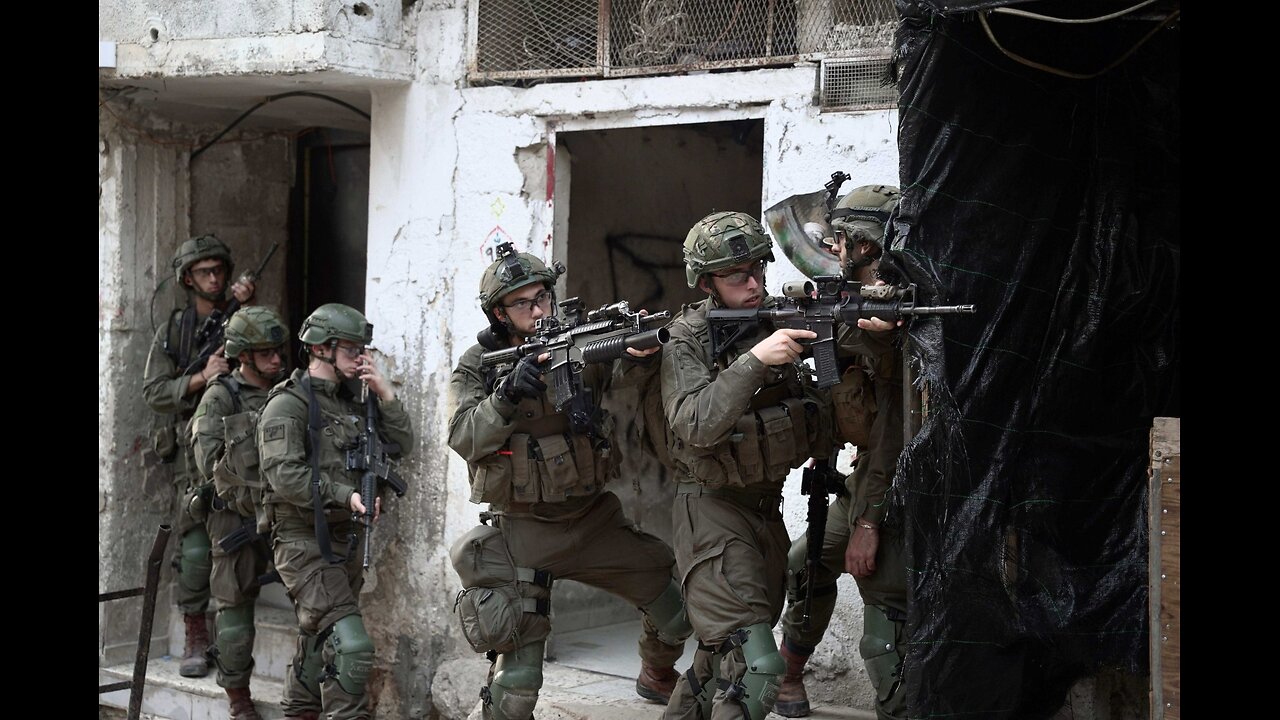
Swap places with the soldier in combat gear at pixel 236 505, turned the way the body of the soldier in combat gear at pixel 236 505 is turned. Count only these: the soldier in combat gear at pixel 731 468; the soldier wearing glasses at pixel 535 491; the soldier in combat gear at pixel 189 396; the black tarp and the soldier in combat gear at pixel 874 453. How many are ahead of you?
4

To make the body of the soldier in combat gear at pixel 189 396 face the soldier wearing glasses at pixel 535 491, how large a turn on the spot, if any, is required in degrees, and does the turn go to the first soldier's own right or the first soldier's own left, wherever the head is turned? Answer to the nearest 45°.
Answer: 0° — they already face them

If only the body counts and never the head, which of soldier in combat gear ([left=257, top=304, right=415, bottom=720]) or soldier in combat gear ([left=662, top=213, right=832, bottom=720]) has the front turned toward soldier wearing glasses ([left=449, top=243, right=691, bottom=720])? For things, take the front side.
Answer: soldier in combat gear ([left=257, top=304, right=415, bottom=720])

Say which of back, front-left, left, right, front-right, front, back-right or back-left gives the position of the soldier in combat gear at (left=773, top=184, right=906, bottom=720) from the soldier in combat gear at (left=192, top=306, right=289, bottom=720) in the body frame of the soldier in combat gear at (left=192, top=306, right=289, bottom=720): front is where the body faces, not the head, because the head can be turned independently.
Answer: front

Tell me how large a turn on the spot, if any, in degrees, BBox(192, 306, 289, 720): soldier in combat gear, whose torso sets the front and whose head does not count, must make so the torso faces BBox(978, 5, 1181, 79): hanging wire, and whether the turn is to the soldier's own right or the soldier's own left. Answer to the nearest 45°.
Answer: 0° — they already face it

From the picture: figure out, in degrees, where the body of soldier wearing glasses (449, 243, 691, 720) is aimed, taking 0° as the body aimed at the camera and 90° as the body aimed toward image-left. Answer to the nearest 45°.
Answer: approximately 315°

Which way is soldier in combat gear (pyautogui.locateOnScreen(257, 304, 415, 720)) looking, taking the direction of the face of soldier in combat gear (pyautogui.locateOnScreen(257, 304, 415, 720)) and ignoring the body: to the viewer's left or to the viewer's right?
to the viewer's right

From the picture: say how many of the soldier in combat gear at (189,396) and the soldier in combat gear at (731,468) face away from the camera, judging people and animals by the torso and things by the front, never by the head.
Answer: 0

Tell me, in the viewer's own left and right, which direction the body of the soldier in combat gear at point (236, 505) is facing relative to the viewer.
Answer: facing the viewer and to the right of the viewer

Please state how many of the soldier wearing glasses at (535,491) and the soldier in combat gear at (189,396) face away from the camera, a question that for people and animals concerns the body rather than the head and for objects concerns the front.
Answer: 0

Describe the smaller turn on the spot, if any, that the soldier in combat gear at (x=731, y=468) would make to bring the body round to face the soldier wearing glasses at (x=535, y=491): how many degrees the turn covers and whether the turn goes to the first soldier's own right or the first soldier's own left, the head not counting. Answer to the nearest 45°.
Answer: approximately 180°

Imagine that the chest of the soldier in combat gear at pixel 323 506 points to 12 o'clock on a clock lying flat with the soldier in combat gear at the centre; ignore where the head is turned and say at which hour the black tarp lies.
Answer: The black tarp is roughly at 12 o'clock from the soldier in combat gear.
